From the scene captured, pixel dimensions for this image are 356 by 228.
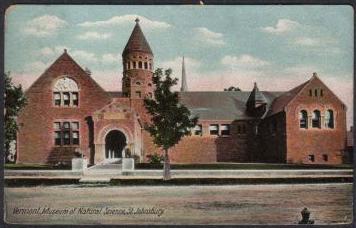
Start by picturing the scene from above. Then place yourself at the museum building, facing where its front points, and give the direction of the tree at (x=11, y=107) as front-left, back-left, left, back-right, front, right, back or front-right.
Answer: right

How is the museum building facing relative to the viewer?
toward the camera
